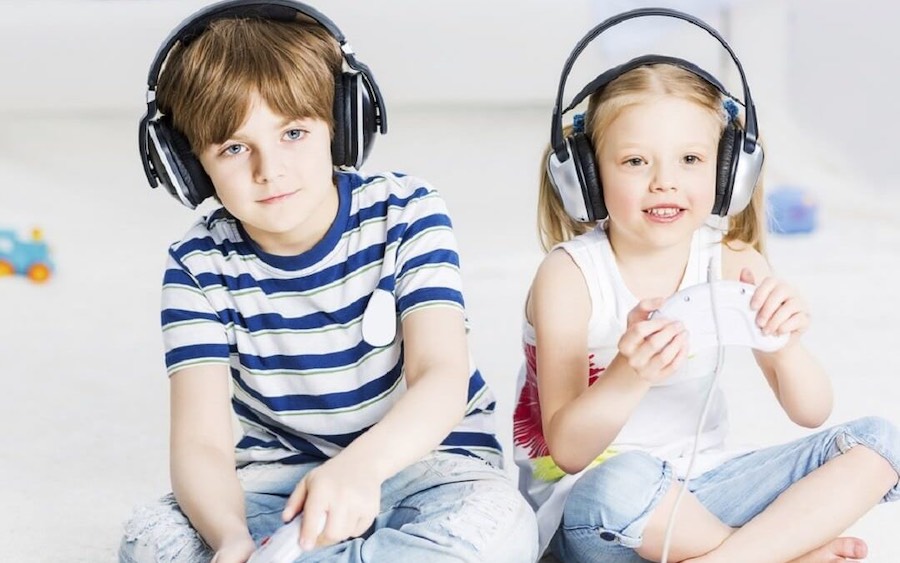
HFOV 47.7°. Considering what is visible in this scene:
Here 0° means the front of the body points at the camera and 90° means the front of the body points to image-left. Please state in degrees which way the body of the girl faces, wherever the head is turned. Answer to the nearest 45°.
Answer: approximately 315°

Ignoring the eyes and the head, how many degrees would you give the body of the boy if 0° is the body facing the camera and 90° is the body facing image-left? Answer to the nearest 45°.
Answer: approximately 0°

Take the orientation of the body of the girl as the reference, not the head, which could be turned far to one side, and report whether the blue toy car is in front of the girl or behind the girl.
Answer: behind

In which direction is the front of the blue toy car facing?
to the viewer's right

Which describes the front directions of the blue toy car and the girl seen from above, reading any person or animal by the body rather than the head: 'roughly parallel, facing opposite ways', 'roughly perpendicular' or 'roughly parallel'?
roughly perpendicular
